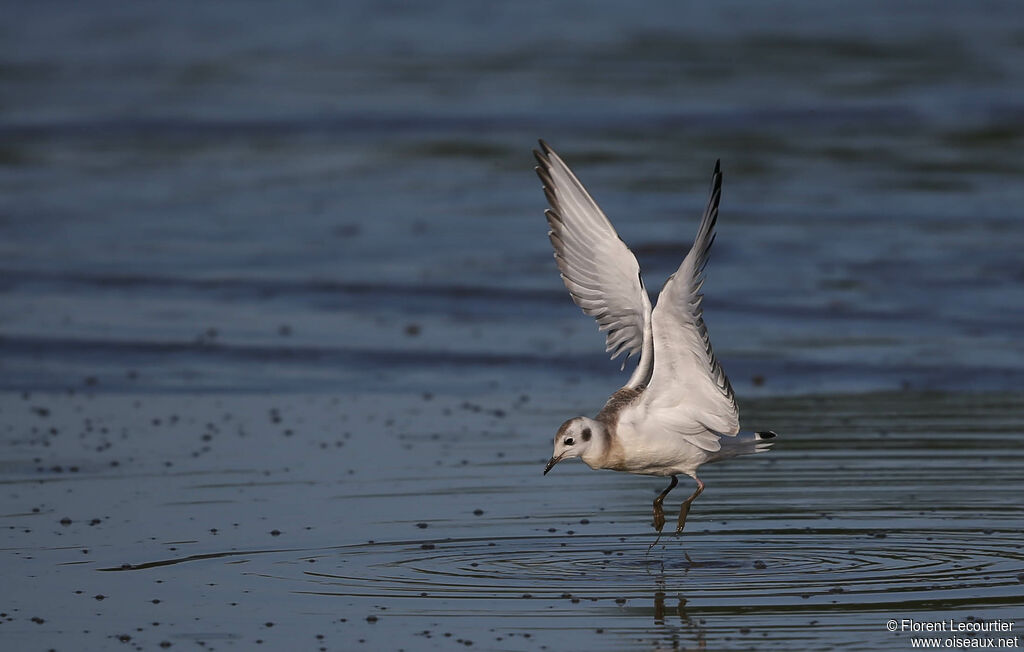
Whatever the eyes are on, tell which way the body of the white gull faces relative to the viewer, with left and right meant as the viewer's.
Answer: facing to the left of the viewer
